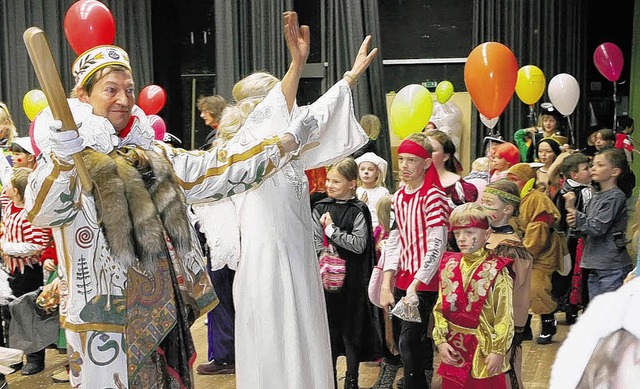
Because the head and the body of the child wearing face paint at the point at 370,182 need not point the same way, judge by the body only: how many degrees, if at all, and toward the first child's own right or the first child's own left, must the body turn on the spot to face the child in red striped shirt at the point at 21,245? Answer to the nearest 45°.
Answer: approximately 45° to the first child's own right

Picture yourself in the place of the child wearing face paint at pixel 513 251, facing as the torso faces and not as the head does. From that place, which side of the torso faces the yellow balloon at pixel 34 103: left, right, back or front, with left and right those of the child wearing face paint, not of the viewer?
right

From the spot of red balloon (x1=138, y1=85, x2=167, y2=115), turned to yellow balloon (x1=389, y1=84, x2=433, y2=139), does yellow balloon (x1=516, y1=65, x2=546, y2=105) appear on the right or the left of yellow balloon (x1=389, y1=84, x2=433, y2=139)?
left

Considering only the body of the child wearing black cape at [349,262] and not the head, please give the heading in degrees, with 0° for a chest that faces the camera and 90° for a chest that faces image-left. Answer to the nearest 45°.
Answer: approximately 45°

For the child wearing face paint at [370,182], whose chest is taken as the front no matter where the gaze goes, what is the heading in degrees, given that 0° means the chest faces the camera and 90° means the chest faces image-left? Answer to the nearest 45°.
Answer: approximately 45°

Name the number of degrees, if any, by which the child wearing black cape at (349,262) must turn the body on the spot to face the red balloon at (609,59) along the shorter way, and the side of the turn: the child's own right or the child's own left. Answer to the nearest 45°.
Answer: approximately 180°

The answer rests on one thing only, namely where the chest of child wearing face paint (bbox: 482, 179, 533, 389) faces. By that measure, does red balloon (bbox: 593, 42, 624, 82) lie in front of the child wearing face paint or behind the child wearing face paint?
behind

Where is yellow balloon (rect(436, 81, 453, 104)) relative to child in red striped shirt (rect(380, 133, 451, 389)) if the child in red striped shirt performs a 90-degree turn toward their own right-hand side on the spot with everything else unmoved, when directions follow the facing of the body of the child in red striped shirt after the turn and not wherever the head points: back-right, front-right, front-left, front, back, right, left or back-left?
front-right

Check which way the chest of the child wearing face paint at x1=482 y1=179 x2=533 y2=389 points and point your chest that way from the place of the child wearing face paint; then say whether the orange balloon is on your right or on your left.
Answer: on your right

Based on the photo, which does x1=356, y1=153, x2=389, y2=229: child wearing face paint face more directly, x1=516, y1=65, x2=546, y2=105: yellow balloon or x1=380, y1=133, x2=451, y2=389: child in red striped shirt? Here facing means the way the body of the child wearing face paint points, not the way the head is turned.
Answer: the child in red striped shirt

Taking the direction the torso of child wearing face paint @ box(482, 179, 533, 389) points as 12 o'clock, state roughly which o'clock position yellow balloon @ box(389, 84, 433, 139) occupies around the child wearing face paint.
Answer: The yellow balloon is roughly at 4 o'clock from the child wearing face paint.
